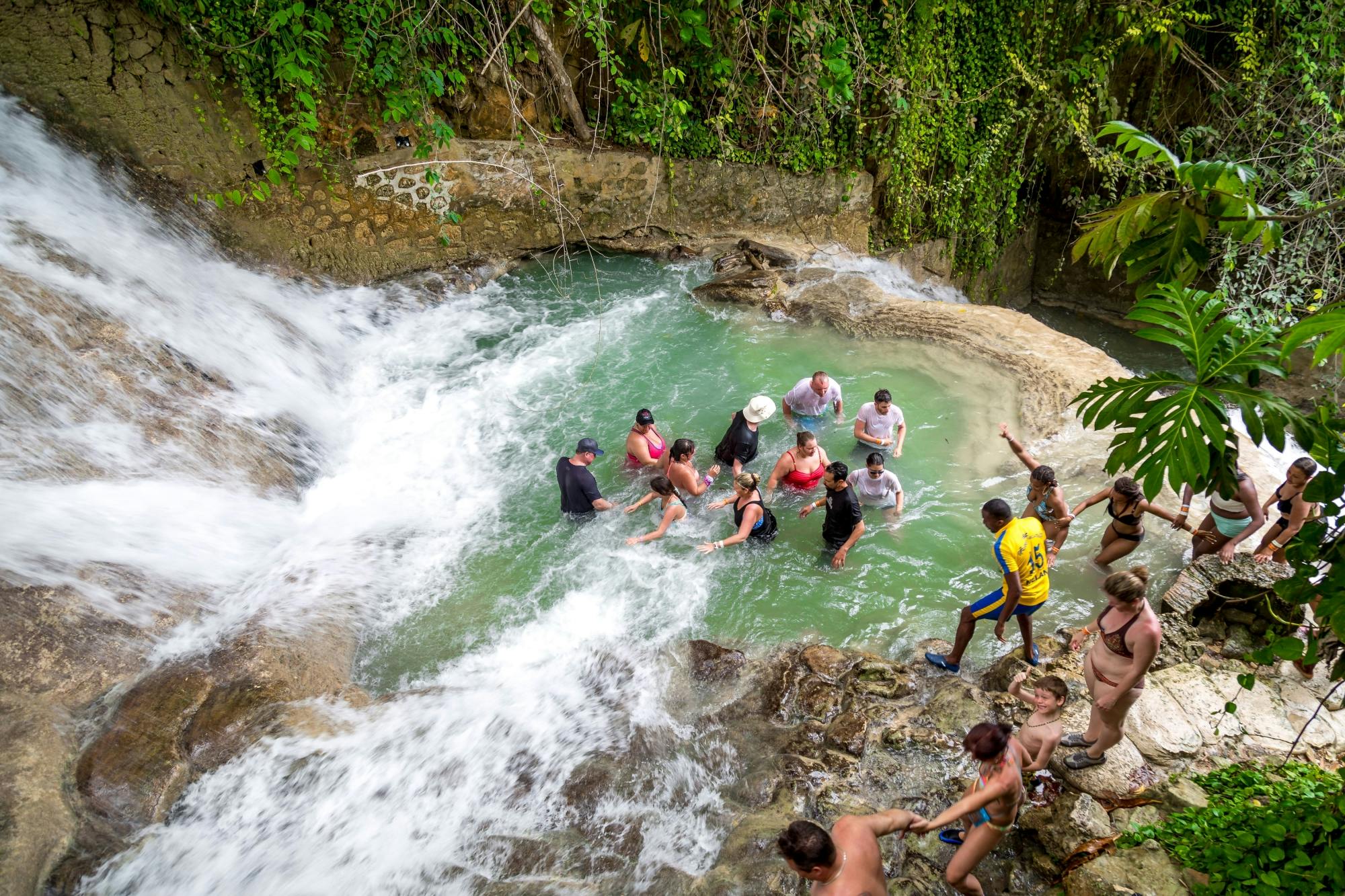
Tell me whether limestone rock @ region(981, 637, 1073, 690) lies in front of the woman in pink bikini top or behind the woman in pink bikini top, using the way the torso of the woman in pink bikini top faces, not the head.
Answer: in front

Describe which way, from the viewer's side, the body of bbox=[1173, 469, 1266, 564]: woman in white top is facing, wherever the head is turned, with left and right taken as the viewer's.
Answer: facing the viewer and to the left of the viewer

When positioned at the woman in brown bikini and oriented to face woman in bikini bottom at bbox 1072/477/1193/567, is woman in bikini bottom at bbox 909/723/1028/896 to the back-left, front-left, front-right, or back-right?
back-left

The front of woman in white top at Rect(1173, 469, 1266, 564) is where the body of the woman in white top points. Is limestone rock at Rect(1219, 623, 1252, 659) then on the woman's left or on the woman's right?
on the woman's left

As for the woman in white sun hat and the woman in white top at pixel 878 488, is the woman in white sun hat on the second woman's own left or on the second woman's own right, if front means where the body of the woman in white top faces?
on the second woman's own right

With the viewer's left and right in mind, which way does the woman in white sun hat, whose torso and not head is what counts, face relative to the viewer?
facing to the right of the viewer

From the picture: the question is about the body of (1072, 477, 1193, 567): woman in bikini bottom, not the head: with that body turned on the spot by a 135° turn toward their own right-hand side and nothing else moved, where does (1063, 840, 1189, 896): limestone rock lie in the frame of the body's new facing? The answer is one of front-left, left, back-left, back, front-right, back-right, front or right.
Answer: back

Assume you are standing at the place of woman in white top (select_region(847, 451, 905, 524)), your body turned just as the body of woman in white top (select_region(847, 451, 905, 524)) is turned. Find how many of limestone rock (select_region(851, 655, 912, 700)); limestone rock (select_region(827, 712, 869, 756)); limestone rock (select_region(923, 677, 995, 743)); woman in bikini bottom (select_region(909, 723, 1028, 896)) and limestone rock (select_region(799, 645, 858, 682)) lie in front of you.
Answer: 5

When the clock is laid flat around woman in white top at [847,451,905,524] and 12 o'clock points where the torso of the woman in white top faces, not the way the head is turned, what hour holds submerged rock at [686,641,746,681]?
The submerged rock is roughly at 1 o'clock from the woman in white top.

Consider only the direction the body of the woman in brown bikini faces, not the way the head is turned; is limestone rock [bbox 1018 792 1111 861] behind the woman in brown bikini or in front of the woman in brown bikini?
in front

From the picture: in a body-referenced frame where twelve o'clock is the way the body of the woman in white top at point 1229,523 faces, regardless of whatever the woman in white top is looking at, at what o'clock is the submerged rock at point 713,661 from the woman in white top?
The submerged rock is roughly at 12 o'clock from the woman in white top.
